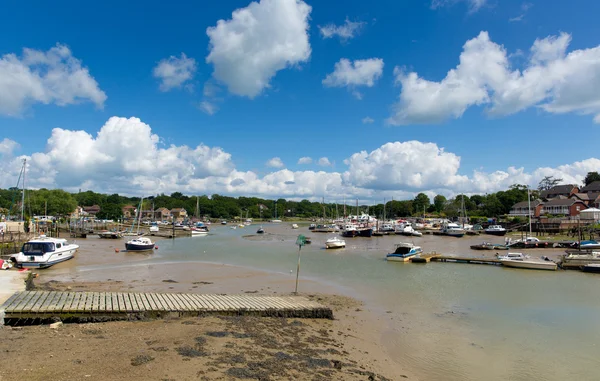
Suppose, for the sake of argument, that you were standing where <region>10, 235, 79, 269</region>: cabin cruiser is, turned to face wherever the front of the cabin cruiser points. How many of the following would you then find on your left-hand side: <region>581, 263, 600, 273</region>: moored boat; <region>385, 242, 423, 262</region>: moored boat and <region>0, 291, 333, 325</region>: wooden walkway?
0

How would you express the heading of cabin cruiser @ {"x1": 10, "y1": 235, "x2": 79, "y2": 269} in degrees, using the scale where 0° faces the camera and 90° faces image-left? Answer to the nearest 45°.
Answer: approximately 225°

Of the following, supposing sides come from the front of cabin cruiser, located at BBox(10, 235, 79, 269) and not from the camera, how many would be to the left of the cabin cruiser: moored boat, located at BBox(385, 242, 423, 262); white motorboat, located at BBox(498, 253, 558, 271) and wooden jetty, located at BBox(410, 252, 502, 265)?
0

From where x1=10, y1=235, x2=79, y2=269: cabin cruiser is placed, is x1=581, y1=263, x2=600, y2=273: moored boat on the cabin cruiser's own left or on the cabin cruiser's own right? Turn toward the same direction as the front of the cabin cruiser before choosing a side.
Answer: on the cabin cruiser's own right
